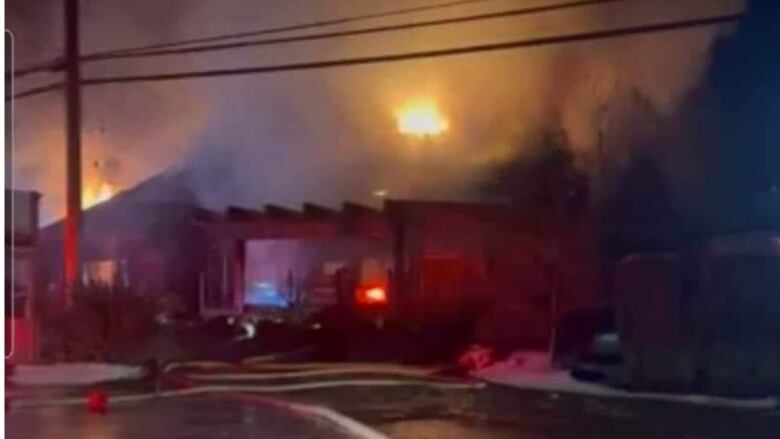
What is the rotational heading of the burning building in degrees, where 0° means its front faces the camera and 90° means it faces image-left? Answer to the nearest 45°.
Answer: approximately 0°

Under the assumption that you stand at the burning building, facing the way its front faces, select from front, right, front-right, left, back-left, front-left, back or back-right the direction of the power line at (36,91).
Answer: right

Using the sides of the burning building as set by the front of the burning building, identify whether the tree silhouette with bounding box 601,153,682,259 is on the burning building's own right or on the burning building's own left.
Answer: on the burning building's own left

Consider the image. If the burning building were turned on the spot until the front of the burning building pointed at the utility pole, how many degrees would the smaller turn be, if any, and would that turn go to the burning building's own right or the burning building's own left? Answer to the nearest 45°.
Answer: approximately 90° to the burning building's own right
